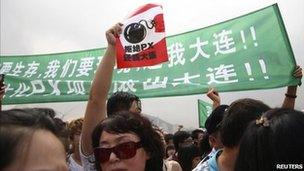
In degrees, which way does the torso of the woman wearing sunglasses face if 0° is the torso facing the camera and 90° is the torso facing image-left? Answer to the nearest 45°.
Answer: approximately 45°

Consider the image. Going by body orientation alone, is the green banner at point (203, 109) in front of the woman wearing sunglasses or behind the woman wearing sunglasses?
behind
